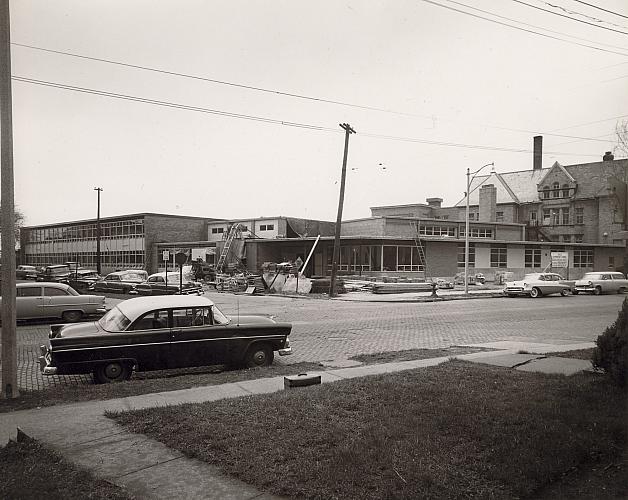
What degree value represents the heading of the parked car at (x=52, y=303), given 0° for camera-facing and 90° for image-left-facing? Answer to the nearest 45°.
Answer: approximately 90°

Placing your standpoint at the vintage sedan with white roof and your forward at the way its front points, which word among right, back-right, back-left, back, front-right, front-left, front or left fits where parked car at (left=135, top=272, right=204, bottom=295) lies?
left

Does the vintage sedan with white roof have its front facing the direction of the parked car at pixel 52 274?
no

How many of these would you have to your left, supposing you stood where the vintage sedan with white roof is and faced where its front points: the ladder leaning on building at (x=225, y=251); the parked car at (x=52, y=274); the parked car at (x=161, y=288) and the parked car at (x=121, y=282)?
4

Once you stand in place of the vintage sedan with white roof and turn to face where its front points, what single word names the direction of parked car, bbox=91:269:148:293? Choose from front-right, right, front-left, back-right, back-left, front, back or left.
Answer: left

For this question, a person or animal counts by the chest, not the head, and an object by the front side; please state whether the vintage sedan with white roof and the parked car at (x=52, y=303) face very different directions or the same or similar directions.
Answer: very different directions

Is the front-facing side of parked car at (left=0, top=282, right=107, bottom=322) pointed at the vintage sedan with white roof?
no

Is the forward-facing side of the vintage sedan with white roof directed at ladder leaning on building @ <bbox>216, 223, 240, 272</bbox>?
no

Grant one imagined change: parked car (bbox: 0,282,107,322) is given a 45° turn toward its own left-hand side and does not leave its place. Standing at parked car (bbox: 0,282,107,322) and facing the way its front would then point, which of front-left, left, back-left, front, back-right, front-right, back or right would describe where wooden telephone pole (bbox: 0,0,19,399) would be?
front-left

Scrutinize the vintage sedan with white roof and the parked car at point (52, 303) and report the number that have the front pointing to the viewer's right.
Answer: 1
